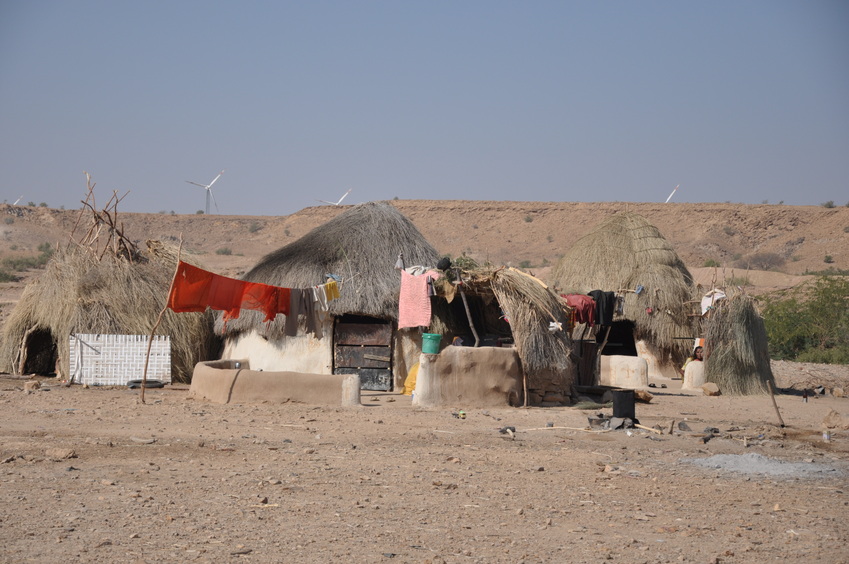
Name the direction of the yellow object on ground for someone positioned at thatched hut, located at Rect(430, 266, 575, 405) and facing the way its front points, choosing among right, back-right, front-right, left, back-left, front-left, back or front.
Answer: right

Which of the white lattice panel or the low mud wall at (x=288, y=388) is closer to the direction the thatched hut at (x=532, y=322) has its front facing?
the low mud wall

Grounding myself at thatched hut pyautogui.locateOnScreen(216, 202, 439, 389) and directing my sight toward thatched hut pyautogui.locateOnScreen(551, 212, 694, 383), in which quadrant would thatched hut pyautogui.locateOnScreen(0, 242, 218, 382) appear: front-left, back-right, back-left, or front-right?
back-left

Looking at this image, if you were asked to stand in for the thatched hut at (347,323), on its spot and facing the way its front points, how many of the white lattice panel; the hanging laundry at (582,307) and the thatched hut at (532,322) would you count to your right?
1

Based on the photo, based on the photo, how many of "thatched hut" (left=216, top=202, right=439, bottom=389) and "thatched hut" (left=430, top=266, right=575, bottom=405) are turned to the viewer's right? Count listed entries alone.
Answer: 0

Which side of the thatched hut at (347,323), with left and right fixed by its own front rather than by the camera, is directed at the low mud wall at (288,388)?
front

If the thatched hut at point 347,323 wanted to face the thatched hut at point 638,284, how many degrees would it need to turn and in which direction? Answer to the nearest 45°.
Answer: approximately 135° to its left

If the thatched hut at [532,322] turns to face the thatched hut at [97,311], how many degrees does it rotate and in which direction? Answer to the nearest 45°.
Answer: approximately 45° to its right

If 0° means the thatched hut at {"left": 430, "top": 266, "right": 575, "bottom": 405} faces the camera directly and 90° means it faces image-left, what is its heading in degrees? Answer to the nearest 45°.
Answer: approximately 45°

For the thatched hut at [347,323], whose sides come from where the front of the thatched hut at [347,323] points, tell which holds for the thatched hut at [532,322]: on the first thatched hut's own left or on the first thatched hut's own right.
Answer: on the first thatched hut's own left
